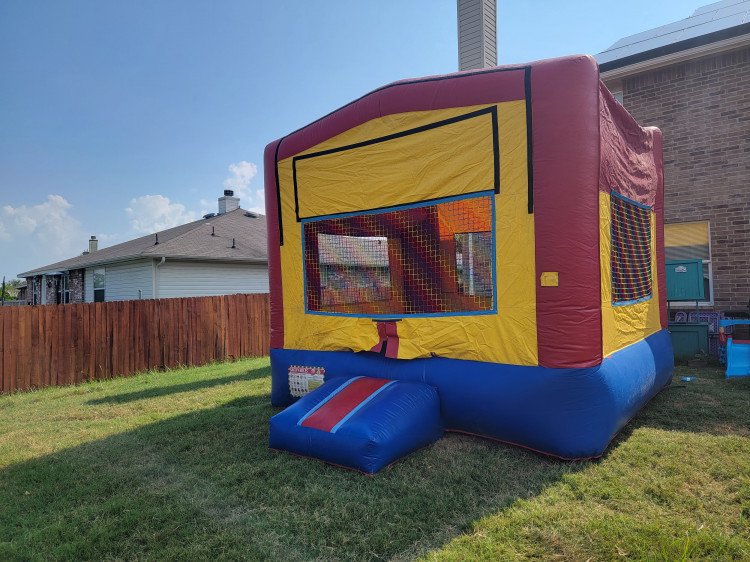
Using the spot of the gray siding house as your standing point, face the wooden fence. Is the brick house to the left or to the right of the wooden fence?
left

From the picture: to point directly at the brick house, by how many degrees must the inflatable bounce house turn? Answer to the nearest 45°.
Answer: approximately 180°

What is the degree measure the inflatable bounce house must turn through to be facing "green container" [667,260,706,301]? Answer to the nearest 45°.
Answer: approximately 180°

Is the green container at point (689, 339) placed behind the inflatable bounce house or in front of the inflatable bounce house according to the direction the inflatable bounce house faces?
behind

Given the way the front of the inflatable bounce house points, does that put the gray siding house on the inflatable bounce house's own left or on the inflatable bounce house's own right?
on the inflatable bounce house's own right

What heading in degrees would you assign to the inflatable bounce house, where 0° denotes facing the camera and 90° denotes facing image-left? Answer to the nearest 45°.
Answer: approximately 45°

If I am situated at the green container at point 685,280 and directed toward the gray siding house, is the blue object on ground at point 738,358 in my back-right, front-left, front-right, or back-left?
back-left
